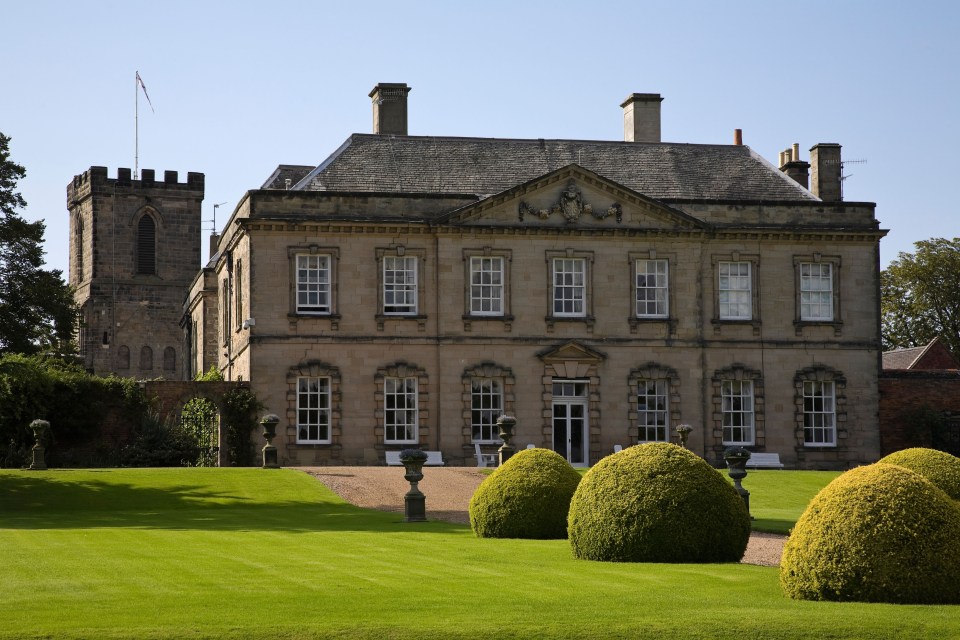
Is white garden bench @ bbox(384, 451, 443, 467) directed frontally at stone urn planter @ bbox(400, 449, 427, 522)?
yes

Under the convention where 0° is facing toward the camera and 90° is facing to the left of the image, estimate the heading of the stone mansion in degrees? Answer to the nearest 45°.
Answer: approximately 0°

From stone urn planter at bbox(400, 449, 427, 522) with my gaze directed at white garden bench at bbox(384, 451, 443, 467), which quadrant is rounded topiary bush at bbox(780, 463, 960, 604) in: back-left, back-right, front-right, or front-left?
back-right

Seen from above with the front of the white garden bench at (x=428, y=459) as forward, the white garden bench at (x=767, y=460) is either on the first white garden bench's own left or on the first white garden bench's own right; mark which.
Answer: on the first white garden bench's own left

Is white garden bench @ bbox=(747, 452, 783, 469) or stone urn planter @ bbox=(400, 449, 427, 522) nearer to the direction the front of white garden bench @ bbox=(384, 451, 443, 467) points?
the stone urn planter

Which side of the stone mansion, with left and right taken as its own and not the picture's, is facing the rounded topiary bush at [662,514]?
front

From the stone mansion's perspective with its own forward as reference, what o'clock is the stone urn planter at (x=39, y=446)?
The stone urn planter is roughly at 2 o'clock from the stone mansion.

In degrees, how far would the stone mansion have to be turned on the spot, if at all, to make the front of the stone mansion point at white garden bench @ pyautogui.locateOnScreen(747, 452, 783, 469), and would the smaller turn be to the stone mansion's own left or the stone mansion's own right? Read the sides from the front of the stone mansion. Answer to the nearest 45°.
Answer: approximately 90° to the stone mansion's own left

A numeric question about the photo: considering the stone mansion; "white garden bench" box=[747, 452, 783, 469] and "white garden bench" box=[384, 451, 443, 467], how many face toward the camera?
3

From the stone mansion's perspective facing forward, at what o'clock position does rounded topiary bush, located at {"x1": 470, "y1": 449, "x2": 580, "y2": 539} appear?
The rounded topiary bush is roughly at 12 o'clock from the stone mansion.

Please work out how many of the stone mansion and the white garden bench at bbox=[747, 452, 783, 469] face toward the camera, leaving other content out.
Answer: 2

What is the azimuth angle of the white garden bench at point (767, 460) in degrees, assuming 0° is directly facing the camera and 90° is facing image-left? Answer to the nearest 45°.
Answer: approximately 0°
